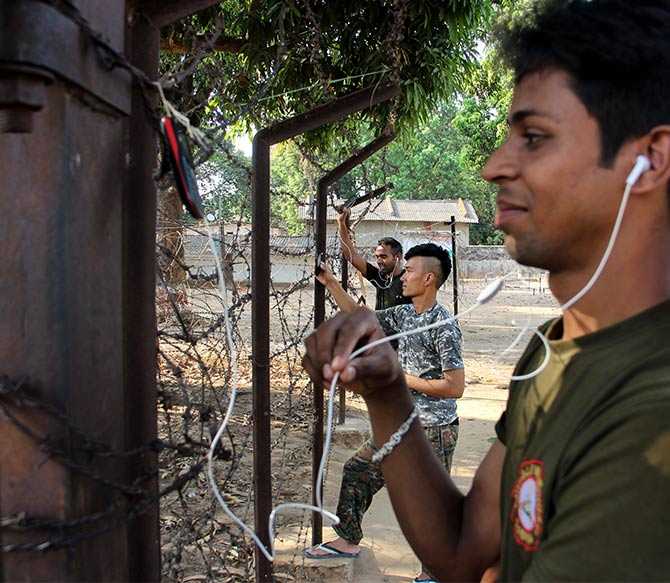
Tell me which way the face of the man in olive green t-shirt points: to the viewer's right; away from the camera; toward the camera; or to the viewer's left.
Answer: to the viewer's left

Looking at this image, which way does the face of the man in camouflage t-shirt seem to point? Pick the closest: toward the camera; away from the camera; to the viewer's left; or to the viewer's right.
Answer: to the viewer's left

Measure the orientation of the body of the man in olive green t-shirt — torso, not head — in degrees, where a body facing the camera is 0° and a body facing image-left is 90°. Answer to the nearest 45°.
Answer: approximately 90°

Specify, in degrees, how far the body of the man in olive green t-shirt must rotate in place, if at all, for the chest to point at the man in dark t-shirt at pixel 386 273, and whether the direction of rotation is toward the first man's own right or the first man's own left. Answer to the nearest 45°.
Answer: approximately 90° to the first man's own right

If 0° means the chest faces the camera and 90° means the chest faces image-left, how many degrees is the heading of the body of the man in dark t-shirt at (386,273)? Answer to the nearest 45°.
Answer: approximately 45°
